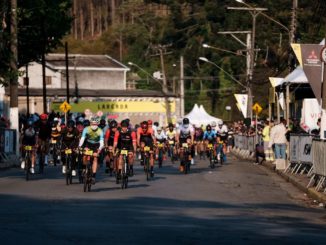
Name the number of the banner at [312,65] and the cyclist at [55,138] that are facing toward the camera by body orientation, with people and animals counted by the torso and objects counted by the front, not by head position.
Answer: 2

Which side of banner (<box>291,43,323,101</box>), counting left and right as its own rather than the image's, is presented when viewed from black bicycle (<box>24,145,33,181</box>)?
right

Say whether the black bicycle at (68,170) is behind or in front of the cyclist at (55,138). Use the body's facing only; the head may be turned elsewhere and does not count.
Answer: in front

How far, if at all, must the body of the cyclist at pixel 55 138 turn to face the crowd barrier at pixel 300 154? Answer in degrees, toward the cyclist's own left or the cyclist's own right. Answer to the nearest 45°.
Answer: approximately 45° to the cyclist's own left

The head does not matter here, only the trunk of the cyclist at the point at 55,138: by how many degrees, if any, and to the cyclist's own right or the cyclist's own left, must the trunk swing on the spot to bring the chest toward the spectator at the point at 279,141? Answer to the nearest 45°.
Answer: approximately 90° to the cyclist's own left
